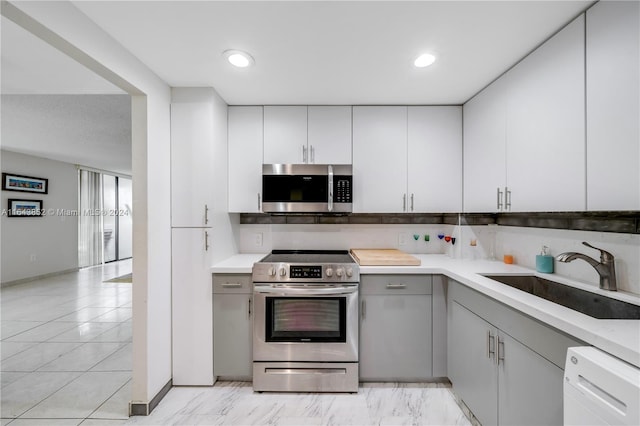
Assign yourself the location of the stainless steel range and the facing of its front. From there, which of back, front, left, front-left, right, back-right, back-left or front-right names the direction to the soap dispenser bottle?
left

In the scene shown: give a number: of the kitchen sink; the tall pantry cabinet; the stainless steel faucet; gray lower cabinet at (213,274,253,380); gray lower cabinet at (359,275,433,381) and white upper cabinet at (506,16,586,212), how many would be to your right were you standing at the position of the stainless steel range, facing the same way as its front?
2

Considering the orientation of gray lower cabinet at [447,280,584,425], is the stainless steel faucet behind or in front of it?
behind

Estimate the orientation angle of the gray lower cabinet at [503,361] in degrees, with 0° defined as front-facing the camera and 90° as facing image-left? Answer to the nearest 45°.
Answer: approximately 45°

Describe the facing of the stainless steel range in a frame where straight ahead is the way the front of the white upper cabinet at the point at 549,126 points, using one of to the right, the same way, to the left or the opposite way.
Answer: to the left

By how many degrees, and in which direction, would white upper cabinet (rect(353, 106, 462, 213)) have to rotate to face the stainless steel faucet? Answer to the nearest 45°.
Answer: approximately 45° to its left

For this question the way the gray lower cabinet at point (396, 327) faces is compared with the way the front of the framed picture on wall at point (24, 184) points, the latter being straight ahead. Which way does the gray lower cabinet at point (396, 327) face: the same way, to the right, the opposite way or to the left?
to the right

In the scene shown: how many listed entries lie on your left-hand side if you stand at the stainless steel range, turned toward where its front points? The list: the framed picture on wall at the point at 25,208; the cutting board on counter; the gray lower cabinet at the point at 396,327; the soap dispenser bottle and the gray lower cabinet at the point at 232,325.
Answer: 3

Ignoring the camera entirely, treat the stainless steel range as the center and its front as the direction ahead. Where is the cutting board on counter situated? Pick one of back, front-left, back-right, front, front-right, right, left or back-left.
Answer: left

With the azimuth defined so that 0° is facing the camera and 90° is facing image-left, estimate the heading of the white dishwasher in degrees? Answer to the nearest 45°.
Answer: approximately 45°

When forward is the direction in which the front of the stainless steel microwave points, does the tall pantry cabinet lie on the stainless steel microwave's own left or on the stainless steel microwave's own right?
on the stainless steel microwave's own right

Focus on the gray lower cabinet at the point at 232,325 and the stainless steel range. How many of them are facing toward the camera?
2

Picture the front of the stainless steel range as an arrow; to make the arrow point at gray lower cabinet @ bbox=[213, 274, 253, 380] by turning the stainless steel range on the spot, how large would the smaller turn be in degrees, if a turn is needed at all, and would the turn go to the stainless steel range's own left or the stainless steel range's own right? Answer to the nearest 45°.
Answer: approximately 90° to the stainless steel range's own right

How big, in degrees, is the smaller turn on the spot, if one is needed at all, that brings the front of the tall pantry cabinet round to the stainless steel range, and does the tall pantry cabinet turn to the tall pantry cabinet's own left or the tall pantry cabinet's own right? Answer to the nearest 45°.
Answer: approximately 45° to the tall pantry cabinet's own left
